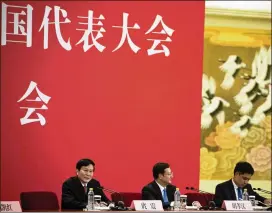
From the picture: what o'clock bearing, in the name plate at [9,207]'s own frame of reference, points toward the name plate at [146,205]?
the name plate at [146,205] is roughly at 9 o'clock from the name plate at [9,207].

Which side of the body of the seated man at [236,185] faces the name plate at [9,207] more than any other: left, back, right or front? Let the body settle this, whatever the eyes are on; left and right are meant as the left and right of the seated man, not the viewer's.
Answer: right

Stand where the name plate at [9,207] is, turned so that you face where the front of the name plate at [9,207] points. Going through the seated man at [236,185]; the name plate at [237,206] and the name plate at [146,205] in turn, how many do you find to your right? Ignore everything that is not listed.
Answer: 0

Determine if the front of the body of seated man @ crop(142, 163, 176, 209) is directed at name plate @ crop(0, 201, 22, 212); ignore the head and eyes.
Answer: no

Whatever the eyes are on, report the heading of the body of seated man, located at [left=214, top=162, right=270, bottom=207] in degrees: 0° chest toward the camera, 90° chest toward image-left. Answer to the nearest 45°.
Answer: approximately 315°

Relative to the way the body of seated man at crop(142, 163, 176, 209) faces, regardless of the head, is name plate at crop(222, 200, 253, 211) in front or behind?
in front

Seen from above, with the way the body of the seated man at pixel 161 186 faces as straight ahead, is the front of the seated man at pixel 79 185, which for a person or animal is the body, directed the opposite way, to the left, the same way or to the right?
the same way

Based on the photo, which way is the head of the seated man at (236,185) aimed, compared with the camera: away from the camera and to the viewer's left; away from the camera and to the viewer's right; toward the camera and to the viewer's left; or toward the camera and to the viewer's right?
toward the camera and to the viewer's right

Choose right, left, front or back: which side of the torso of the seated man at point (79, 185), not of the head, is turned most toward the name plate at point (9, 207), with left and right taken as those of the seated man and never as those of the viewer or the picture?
right

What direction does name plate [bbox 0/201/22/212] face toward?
toward the camera

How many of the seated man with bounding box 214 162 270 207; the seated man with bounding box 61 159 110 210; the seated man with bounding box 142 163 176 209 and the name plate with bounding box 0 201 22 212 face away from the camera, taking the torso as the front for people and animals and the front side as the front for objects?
0

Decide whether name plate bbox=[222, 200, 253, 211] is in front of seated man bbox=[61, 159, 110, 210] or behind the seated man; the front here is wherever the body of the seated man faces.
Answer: in front

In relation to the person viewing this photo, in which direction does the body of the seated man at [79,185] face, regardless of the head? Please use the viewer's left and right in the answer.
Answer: facing the viewer and to the right of the viewer

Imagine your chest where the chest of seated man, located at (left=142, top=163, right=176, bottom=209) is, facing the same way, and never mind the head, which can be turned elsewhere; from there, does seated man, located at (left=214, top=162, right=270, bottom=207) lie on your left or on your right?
on your left

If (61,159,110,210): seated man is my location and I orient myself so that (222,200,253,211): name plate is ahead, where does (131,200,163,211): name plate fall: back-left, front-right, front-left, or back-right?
front-right
